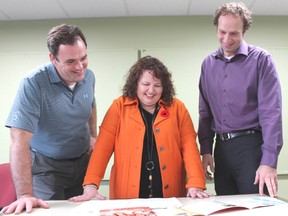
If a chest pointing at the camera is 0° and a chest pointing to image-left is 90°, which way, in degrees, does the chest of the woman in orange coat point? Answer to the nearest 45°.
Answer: approximately 0°

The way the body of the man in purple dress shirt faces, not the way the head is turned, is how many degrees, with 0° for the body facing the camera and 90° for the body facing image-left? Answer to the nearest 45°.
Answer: approximately 45°

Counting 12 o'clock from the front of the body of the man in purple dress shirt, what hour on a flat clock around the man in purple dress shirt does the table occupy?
The table is roughly at 12 o'clock from the man in purple dress shirt.

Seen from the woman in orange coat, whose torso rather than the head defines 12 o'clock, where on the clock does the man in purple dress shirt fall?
The man in purple dress shirt is roughly at 9 o'clock from the woman in orange coat.
